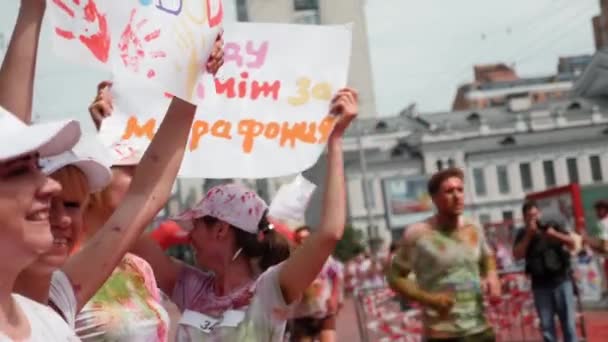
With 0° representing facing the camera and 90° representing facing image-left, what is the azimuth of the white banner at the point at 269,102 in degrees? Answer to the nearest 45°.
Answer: approximately 0°

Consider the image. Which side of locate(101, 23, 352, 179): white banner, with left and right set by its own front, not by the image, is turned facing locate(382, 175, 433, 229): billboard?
back

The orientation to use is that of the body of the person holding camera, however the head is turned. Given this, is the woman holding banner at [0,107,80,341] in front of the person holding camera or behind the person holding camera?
in front

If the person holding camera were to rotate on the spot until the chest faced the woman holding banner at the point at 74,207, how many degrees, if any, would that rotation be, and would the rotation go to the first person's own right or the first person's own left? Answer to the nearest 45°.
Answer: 0° — they already face them

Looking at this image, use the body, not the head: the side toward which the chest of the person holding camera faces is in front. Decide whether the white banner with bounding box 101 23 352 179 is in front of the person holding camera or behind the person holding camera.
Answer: in front

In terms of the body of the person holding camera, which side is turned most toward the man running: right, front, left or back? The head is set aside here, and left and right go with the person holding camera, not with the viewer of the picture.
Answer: front

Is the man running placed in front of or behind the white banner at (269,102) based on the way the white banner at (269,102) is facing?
behind
